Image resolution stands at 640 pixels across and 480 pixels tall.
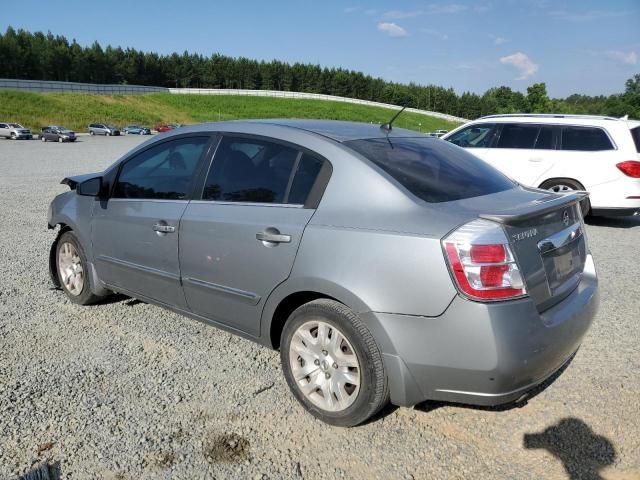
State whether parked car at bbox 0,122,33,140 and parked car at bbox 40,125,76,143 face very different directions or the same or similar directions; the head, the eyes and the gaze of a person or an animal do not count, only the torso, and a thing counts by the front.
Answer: same or similar directions

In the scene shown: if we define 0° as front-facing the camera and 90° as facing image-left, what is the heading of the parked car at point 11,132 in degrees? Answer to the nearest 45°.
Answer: approximately 315°

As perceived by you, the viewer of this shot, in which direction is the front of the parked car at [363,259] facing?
facing away from the viewer and to the left of the viewer

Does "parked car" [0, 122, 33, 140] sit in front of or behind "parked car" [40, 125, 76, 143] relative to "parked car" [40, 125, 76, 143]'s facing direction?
behind

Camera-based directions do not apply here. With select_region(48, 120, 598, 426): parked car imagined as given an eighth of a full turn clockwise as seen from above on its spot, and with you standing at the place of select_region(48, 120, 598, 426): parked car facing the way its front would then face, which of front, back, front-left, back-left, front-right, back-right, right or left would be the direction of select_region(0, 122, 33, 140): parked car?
front-left

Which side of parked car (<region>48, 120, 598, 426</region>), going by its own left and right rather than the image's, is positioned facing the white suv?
right

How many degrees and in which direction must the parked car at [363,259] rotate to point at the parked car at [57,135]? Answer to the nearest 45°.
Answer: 0° — it already faces it

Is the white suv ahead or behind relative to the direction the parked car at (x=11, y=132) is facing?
ahead

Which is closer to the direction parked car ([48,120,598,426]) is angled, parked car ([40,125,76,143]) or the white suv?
the parked car
